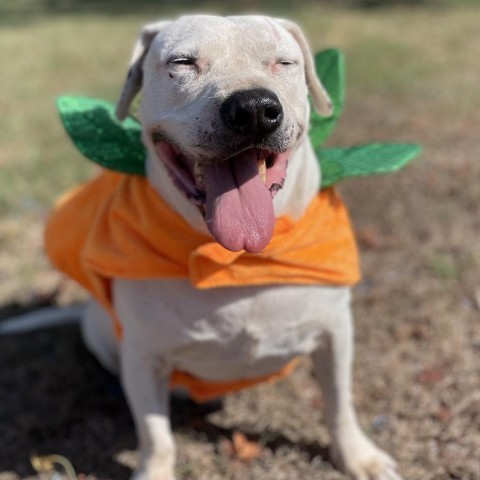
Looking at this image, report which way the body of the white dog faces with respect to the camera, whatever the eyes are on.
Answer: toward the camera
